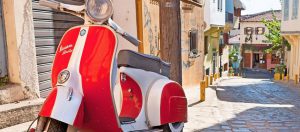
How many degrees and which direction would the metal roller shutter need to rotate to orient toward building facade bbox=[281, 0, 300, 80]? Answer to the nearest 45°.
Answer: approximately 90° to its left

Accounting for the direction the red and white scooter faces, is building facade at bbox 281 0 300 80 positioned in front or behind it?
behind

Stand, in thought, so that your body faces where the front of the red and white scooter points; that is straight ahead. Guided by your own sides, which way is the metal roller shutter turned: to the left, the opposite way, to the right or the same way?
to the left

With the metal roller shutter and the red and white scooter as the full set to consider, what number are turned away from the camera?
0

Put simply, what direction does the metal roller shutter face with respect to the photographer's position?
facing the viewer and to the right of the viewer

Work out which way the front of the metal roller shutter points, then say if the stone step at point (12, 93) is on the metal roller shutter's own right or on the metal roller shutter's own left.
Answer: on the metal roller shutter's own right

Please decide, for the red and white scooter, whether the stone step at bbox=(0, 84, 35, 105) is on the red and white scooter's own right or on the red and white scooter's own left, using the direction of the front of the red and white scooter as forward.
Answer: on the red and white scooter's own right

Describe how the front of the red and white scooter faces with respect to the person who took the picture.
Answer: facing the viewer and to the left of the viewer

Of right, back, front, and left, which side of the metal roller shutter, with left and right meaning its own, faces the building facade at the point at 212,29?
left

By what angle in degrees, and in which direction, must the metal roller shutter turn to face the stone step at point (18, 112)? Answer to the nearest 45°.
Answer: approximately 45° to its right
